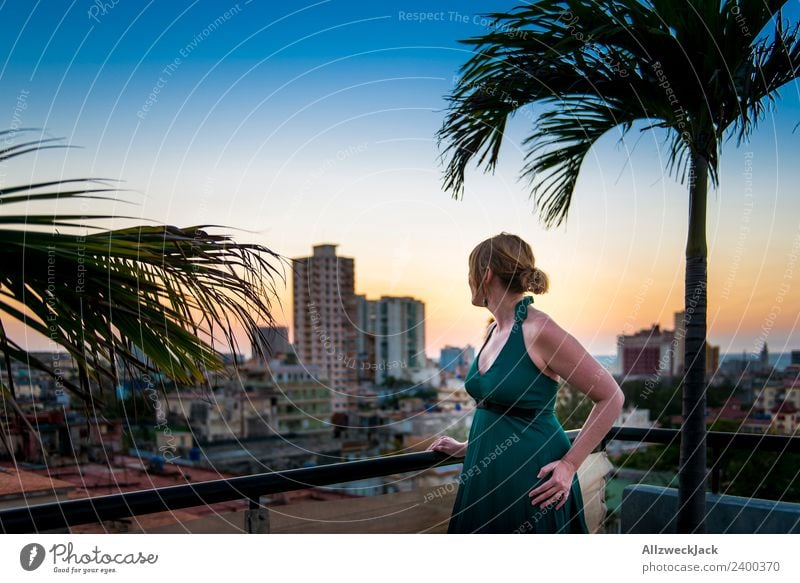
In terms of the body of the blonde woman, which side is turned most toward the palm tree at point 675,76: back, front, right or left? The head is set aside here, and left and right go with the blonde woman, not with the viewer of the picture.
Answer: back

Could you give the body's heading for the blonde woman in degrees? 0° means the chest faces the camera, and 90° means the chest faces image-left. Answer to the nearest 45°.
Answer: approximately 45°

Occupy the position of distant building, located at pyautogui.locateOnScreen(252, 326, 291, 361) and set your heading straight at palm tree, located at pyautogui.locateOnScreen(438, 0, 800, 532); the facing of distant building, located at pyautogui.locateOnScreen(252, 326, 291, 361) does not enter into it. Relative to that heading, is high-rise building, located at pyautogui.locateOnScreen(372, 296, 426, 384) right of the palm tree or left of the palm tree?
left

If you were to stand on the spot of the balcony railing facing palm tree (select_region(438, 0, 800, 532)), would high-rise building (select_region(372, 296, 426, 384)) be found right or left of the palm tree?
left

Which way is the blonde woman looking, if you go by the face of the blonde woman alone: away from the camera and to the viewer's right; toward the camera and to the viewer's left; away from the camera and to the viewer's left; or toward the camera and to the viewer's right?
away from the camera and to the viewer's left

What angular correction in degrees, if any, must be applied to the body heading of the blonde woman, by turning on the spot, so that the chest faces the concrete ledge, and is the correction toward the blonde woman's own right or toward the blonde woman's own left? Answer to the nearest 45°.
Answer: approximately 180°
